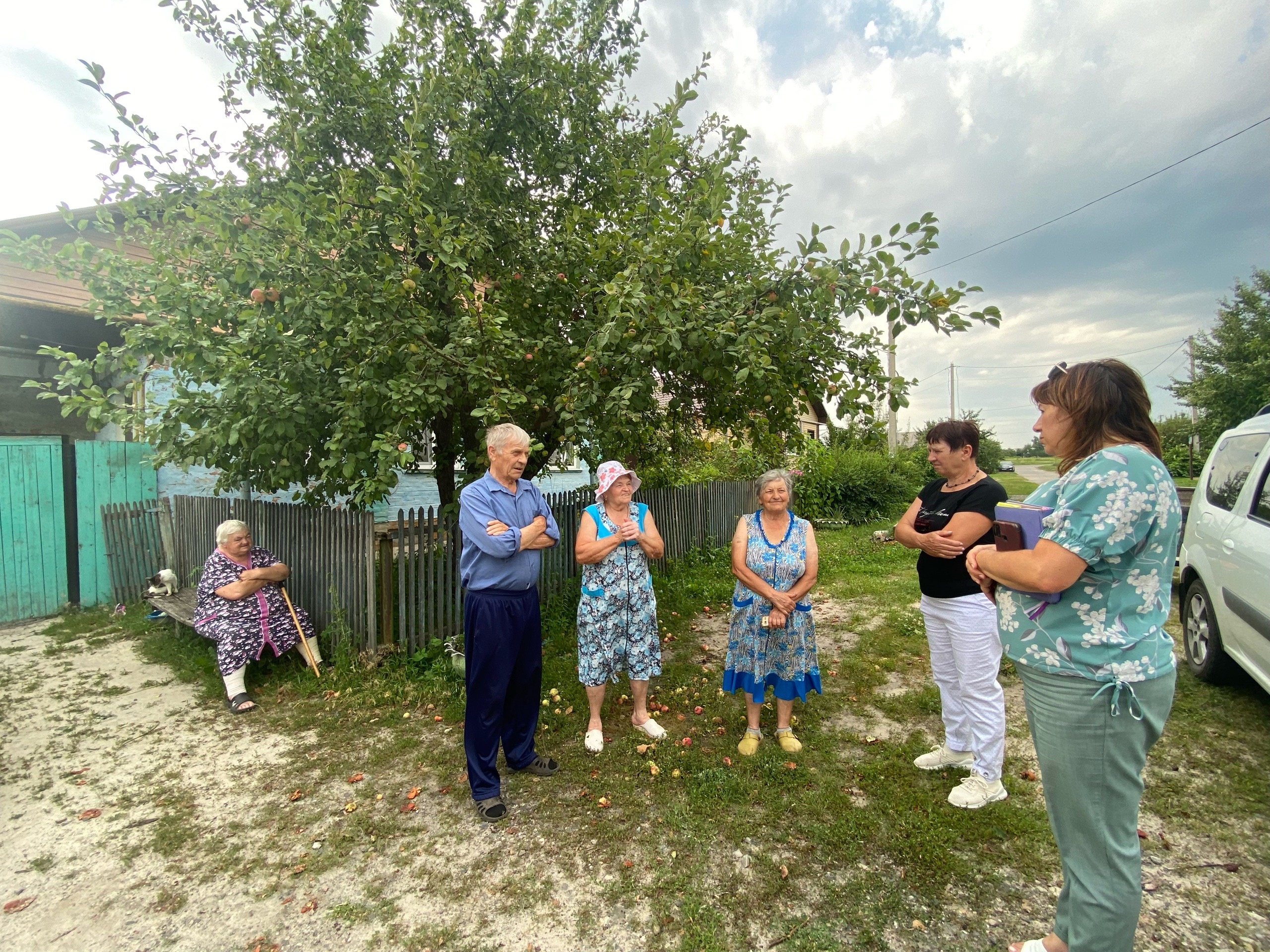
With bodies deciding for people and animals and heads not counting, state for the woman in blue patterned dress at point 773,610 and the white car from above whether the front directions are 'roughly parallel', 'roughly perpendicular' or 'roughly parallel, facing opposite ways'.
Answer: roughly parallel

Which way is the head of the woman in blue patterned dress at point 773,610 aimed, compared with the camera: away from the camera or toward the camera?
toward the camera

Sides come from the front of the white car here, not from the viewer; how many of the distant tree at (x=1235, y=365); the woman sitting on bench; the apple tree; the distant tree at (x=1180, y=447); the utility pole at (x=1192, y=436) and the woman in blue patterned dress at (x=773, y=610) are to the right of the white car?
3

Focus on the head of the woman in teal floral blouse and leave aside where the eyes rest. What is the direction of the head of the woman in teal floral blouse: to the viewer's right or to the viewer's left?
to the viewer's left

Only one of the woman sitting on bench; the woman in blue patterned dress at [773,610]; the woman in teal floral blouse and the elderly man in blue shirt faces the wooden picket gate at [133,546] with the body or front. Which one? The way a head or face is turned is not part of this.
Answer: the woman in teal floral blouse

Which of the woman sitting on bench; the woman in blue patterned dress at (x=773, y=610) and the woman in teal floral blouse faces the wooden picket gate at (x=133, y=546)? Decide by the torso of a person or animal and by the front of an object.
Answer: the woman in teal floral blouse

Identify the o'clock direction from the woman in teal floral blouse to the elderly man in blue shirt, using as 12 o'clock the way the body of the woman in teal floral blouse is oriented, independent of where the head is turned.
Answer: The elderly man in blue shirt is roughly at 12 o'clock from the woman in teal floral blouse.

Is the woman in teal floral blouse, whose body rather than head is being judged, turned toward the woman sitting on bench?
yes

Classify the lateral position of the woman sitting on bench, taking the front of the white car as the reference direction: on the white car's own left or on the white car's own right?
on the white car's own right

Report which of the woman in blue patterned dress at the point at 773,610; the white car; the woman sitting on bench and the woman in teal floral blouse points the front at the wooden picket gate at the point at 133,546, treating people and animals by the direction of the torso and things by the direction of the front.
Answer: the woman in teal floral blouse

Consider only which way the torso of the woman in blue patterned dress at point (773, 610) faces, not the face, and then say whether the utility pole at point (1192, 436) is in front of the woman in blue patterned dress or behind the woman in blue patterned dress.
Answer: behind

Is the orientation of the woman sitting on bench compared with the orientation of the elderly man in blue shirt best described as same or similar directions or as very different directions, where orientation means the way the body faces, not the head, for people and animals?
same or similar directions

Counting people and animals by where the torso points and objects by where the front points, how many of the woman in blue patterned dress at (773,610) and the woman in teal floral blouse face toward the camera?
1

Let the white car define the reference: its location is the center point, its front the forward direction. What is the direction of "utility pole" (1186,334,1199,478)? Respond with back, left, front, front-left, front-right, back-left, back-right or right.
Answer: back-left

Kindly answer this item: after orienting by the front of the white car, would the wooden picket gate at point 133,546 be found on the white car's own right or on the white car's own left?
on the white car's own right

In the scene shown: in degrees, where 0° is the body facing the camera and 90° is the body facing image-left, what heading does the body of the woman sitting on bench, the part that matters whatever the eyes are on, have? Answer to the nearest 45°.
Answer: approximately 315°

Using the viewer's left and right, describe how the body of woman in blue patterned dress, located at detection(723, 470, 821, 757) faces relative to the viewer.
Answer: facing the viewer

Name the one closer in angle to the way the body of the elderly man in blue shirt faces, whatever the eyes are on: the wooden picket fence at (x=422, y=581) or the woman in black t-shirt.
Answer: the woman in black t-shirt

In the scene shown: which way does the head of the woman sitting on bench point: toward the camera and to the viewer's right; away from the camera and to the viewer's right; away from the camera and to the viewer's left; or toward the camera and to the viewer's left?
toward the camera and to the viewer's right

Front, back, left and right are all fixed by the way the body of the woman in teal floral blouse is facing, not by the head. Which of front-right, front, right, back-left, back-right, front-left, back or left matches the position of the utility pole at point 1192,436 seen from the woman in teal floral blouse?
right

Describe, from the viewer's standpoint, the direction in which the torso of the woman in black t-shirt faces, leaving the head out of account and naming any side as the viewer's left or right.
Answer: facing the viewer and to the left of the viewer
